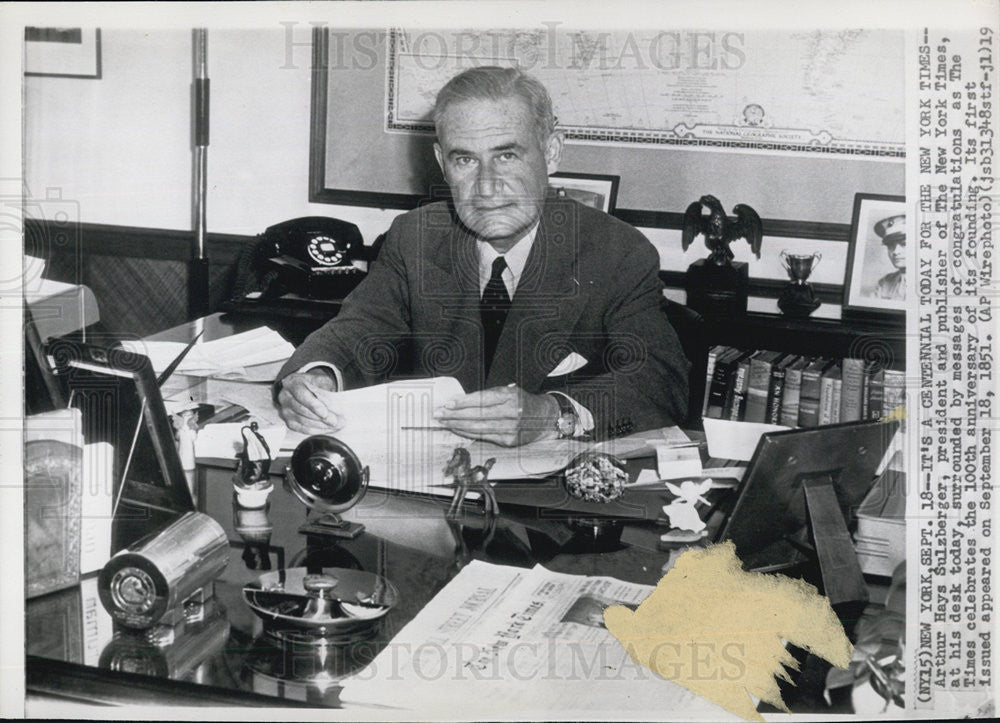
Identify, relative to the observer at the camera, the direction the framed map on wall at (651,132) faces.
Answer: facing the viewer

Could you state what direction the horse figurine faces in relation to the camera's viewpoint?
facing to the left of the viewer

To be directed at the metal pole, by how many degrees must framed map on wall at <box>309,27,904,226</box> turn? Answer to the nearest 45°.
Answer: approximately 90° to its right

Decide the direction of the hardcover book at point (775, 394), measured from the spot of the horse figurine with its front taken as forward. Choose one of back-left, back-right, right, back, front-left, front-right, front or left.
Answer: back-right

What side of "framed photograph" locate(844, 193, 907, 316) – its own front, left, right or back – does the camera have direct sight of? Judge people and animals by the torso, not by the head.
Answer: front

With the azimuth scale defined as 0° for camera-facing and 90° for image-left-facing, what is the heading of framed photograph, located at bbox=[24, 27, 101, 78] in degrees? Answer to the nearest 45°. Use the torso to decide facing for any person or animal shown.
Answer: approximately 0°

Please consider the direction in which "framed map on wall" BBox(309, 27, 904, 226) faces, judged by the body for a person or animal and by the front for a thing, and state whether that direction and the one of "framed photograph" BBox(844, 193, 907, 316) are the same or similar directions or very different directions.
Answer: same or similar directions

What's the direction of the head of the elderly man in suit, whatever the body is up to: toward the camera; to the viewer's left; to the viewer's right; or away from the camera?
toward the camera

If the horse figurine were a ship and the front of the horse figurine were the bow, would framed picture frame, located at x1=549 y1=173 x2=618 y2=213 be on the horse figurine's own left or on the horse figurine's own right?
on the horse figurine's own right

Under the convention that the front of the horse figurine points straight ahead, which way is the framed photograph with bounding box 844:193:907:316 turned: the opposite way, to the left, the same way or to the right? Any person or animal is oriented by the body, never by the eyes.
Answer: to the left

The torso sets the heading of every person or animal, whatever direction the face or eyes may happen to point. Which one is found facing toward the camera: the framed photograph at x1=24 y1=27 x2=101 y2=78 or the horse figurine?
the framed photograph

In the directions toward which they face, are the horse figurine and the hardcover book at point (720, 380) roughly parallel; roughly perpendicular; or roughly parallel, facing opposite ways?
roughly perpendicular
